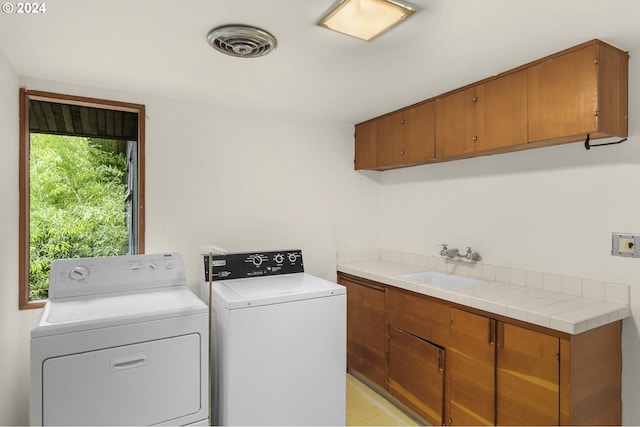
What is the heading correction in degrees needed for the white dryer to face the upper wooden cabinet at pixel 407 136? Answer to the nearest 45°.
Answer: approximately 90° to its left

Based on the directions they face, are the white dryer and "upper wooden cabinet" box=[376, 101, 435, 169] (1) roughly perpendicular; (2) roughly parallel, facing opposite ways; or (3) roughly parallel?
roughly perpendicular

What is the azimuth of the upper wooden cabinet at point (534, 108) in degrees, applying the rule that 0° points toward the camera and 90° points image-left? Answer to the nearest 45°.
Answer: approximately 45°

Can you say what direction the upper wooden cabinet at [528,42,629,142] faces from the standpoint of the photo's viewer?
facing the viewer and to the left of the viewer

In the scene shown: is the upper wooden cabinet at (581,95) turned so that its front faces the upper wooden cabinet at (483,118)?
no

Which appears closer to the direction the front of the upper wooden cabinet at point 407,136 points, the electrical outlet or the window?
the window

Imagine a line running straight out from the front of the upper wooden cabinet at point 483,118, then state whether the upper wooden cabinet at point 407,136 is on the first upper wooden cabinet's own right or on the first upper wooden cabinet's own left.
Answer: on the first upper wooden cabinet's own right

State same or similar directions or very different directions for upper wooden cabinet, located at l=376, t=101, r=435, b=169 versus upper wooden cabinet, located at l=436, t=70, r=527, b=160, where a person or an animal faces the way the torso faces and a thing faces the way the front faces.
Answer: same or similar directions

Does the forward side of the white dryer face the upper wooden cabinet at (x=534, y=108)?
no

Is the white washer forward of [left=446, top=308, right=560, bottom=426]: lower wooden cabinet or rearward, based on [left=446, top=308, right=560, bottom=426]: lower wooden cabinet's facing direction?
forward

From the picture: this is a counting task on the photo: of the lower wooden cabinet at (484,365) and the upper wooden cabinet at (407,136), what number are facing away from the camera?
0

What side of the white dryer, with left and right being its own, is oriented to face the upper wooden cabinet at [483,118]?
left

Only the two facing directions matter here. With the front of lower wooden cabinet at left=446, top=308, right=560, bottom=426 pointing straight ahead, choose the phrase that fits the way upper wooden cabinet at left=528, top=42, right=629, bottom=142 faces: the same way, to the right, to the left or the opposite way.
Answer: the same way

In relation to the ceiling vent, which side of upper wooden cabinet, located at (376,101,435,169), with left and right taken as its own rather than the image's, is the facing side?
front

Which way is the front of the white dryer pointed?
toward the camera

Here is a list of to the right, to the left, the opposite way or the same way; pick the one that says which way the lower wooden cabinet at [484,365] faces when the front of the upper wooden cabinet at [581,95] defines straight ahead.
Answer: the same way

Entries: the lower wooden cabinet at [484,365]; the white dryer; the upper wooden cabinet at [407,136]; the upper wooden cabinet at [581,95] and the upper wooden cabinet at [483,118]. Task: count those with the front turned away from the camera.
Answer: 0

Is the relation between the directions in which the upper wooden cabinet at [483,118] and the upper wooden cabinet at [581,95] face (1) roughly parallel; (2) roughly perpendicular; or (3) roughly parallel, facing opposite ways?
roughly parallel

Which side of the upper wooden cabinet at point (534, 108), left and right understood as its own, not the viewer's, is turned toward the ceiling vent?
front

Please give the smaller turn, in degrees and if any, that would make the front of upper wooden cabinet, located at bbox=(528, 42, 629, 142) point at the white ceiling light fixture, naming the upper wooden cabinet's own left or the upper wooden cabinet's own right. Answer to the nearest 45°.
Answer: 0° — it already faces it

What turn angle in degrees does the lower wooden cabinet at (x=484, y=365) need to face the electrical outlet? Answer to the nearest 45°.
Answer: approximately 135° to its left
